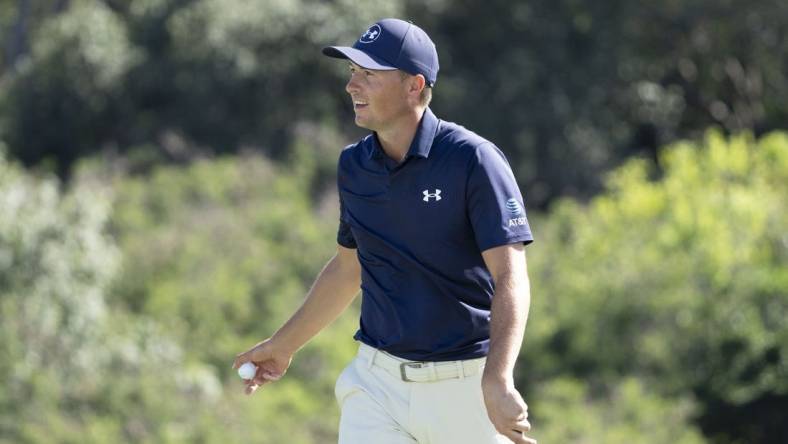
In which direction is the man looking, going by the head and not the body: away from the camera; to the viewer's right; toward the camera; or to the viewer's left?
to the viewer's left

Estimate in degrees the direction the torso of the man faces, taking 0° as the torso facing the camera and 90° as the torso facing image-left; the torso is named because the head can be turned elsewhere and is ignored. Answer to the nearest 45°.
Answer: approximately 45°
